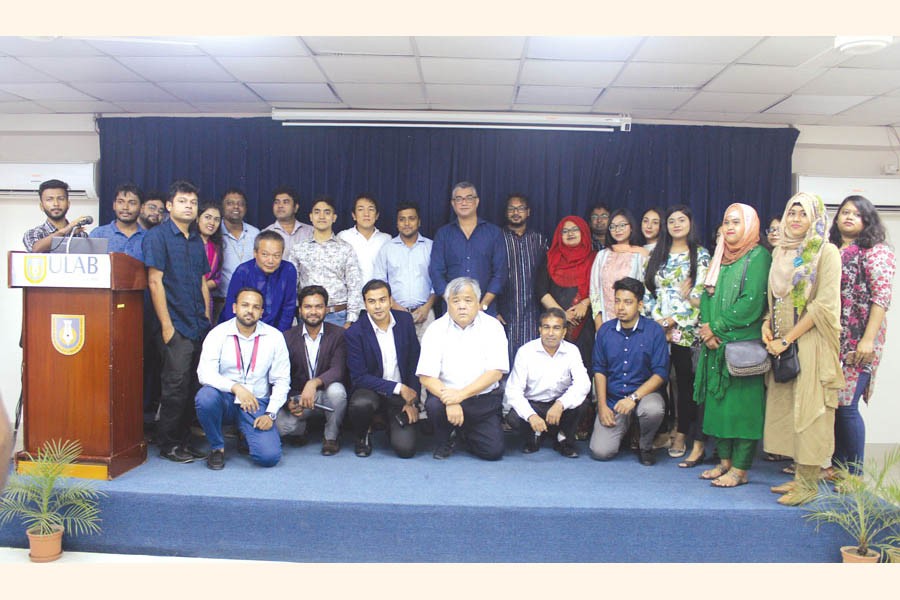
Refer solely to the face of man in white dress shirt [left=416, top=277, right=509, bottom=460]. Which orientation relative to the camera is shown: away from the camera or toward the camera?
toward the camera

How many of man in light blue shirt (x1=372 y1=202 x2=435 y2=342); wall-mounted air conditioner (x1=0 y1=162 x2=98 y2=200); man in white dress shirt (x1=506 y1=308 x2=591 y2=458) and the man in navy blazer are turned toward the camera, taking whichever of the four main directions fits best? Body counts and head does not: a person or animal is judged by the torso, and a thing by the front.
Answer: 4

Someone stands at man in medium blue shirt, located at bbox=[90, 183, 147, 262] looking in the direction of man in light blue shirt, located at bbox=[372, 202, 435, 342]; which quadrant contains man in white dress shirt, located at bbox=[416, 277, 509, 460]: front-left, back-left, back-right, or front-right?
front-right

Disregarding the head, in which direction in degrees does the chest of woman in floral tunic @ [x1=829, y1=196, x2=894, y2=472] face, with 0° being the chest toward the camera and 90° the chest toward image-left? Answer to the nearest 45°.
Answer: approximately 45°

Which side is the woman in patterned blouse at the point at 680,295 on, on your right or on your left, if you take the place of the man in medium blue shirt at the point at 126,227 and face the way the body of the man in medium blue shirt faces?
on your left

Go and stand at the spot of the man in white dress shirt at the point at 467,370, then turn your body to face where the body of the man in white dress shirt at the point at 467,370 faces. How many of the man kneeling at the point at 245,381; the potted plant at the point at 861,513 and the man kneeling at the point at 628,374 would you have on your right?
1

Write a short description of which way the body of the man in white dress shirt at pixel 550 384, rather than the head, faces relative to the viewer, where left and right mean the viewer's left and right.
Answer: facing the viewer

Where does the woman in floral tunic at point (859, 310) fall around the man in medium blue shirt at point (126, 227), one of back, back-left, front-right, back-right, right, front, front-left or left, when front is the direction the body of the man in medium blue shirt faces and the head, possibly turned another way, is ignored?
front-left

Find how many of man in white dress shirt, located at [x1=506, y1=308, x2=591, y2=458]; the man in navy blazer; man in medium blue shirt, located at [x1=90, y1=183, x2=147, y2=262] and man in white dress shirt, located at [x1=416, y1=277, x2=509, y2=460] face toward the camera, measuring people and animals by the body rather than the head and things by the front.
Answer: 4

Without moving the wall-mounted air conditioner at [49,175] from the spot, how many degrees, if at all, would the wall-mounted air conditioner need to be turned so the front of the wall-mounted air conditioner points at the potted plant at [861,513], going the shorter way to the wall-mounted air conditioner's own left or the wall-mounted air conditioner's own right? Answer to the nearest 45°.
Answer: approximately 45° to the wall-mounted air conditioner's own left

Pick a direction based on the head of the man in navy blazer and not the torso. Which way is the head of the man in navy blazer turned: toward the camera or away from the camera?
toward the camera

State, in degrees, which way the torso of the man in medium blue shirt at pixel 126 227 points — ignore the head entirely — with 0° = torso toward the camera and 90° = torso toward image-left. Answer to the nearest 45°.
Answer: approximately 0°

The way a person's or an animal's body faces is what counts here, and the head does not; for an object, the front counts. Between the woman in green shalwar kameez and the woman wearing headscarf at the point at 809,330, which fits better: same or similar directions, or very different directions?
same or similar directions

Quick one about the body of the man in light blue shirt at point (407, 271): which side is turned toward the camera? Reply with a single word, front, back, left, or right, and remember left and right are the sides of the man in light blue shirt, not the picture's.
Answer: front

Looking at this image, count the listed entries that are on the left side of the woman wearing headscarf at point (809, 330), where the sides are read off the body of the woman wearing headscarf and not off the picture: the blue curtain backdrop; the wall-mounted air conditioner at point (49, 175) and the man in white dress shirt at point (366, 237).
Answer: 0

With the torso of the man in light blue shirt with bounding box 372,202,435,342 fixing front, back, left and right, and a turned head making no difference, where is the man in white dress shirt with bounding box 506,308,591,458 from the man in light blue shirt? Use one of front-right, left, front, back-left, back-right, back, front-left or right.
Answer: front-left
